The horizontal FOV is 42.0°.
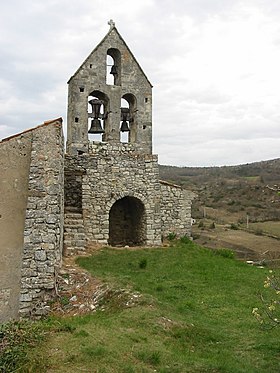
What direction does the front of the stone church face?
toward the camera
